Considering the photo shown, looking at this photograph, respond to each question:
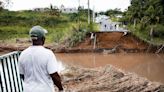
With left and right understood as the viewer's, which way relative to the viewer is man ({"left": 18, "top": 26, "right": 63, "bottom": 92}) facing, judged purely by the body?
facing away from the viewer and to the right of the viewer

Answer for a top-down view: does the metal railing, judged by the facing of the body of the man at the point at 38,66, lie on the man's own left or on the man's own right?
on the man's own left
